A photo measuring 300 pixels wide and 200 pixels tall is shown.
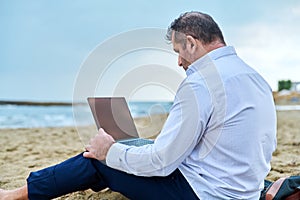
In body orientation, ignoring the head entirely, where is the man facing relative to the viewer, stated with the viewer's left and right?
facing away from the viewer and to the left of the viewer
